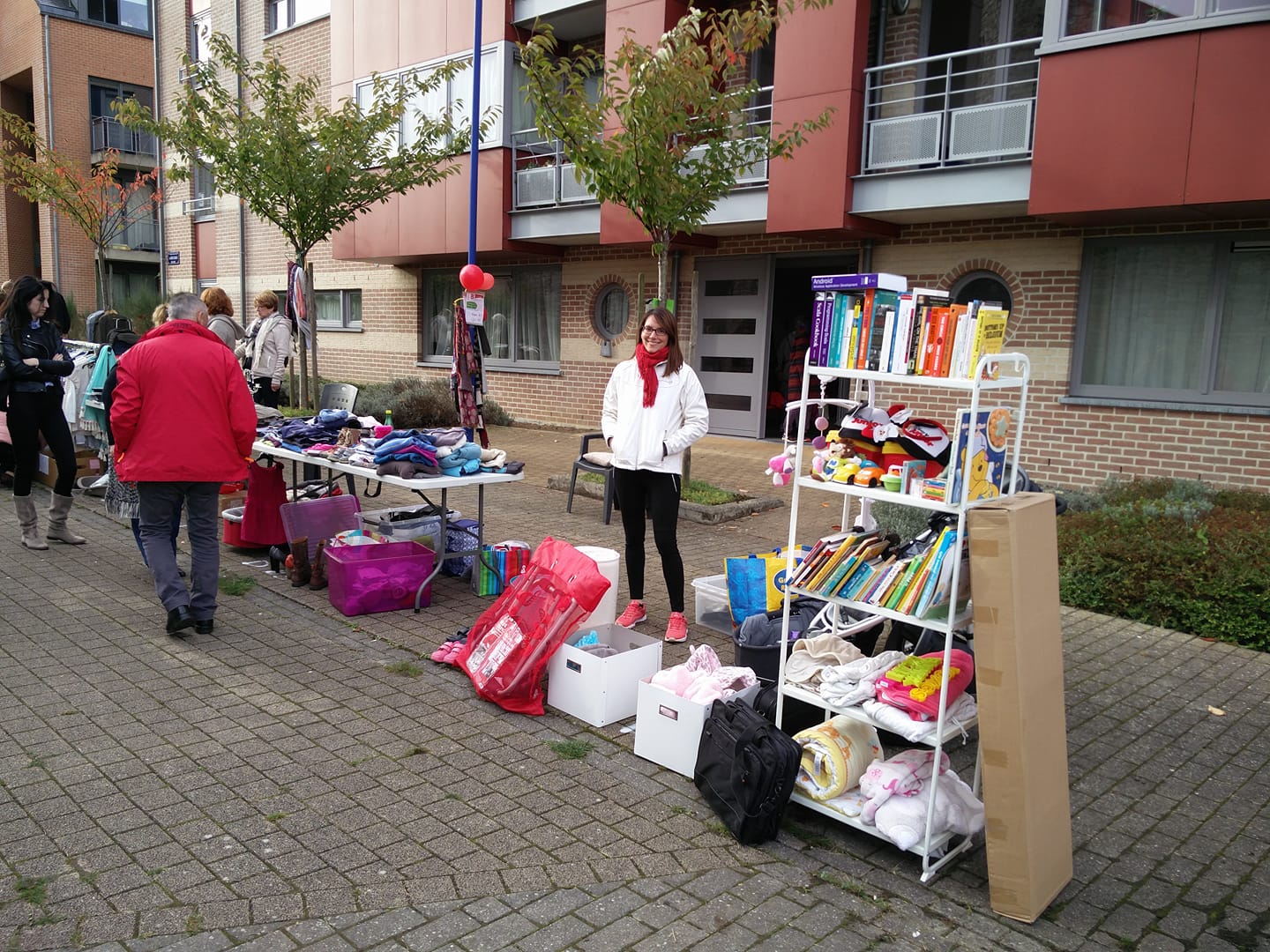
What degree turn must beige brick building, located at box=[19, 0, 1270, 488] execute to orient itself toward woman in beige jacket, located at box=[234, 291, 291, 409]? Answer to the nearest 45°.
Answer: approximately 45° to its right

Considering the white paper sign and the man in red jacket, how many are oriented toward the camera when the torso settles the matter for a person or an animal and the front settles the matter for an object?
1

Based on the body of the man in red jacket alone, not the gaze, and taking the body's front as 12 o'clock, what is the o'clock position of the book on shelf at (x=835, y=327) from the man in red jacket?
The book on shelf is roughly at 5 o'clock from the man in red jacket.

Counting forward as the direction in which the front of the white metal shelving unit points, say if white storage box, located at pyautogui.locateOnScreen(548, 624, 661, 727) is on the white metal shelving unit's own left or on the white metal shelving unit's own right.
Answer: on the white metal shelving unit's own right

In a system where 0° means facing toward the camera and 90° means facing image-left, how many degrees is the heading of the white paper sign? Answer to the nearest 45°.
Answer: approximately 0°

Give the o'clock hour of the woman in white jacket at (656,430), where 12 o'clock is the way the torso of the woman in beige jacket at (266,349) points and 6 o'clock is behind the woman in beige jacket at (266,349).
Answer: the woman in white jacket at (656,430) is roughly at 10 o'clock from the woman in beige jacket at (266,349).

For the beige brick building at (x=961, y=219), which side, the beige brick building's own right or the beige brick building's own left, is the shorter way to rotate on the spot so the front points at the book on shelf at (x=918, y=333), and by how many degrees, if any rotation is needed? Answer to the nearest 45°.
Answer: approximately 45° to the beige brick building's own left

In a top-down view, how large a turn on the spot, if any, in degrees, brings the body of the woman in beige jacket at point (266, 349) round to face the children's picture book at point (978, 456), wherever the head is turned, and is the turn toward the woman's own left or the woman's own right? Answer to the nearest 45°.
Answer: approximately 45° to the woman's own left
